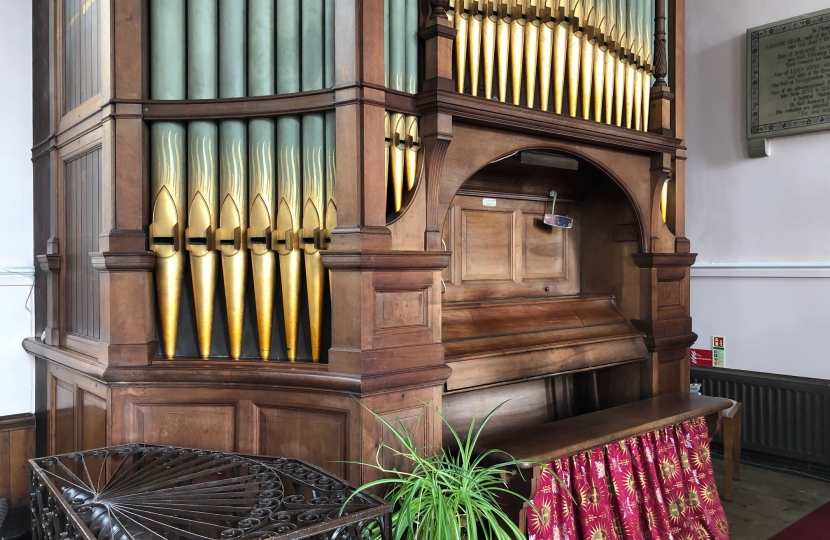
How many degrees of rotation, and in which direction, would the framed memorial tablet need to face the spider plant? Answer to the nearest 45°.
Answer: approximately 45° to its left

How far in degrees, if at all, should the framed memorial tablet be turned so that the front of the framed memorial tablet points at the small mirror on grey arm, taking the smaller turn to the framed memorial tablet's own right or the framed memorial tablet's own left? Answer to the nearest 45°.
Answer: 0° — it already faces it

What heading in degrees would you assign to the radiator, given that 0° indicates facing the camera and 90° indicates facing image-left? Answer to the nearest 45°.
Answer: approximately 45°
